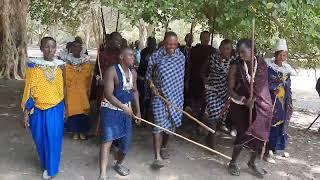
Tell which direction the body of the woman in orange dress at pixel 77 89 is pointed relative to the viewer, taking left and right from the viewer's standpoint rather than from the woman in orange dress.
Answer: facing the viewer

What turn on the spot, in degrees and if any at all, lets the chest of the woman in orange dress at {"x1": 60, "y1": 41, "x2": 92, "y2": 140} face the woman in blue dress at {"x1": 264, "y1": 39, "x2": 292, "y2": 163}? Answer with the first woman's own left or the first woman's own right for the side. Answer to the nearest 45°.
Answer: approximately 90° to the first woman's own left

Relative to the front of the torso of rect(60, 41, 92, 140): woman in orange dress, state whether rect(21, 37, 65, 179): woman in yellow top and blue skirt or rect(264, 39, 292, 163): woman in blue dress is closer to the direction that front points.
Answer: the woman in yellow top and blue skirt

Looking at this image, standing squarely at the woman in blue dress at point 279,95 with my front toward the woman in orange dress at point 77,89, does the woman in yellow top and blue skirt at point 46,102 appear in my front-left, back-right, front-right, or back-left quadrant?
front-left

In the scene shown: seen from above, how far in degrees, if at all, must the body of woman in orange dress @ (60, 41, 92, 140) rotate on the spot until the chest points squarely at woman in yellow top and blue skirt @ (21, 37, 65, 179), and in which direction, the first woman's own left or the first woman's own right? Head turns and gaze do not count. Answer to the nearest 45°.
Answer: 0° — they already face them

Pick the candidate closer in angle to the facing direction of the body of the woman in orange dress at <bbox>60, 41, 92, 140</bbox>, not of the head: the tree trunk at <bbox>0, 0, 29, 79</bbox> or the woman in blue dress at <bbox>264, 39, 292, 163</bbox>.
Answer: the woman in blue dress

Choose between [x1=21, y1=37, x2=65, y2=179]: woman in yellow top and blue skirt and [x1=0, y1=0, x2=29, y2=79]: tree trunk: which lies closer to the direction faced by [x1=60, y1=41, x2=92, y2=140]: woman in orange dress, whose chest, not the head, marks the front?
the woman in yellow top and blue skirt

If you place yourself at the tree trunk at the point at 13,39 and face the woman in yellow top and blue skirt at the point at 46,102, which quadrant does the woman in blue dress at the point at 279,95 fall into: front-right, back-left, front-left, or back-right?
front-left
